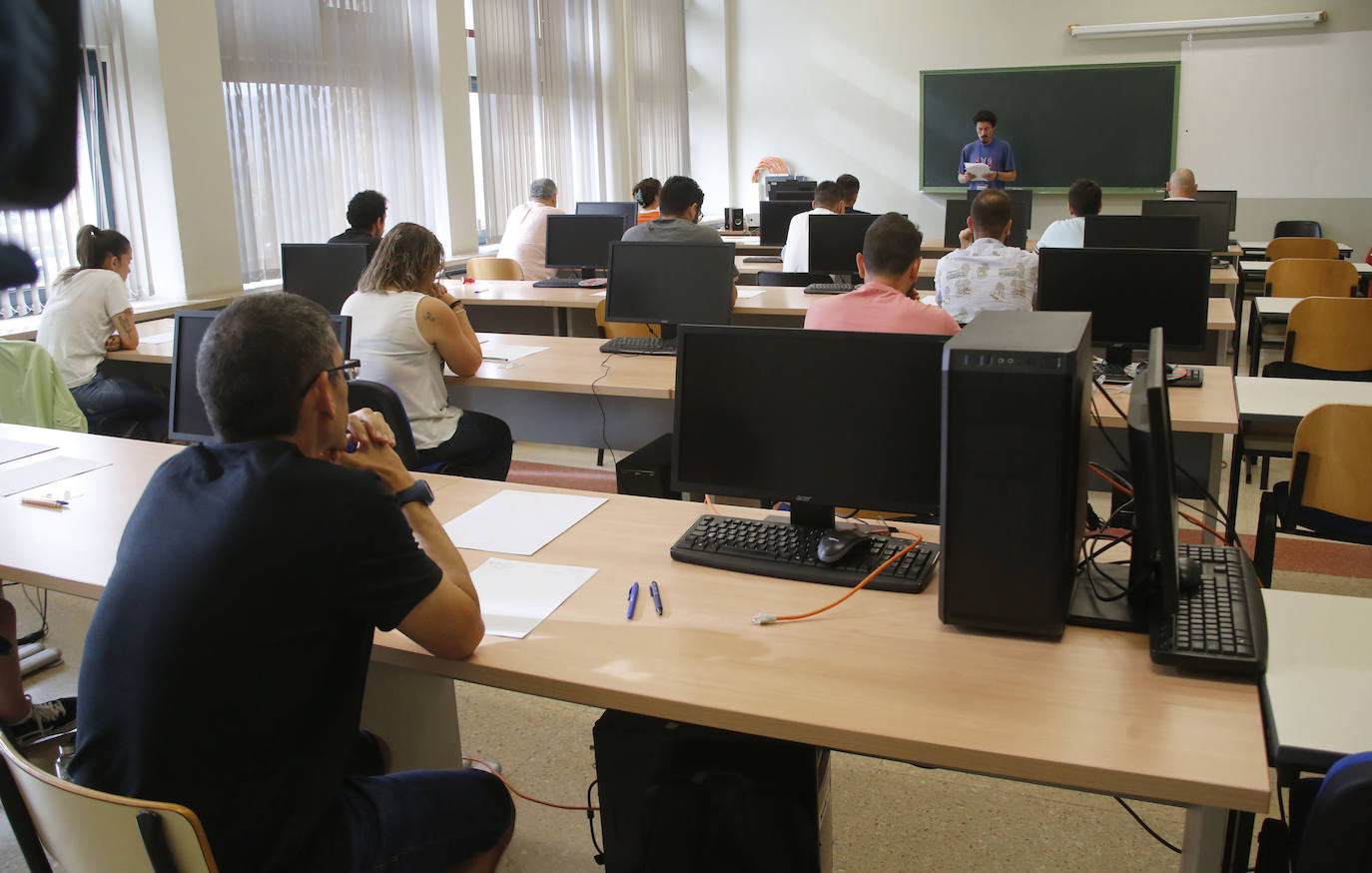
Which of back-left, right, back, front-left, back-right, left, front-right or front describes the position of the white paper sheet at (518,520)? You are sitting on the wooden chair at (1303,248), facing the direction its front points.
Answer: back

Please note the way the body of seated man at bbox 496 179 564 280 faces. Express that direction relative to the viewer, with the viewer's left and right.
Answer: facing away from the viewer and to the right of the viewer

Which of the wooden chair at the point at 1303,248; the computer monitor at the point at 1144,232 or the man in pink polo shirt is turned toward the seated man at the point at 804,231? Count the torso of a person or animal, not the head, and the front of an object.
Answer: the man in pink polo shirt

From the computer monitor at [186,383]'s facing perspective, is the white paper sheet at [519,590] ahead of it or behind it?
ahead

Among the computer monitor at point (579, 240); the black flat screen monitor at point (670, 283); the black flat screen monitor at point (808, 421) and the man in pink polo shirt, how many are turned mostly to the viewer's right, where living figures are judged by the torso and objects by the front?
0

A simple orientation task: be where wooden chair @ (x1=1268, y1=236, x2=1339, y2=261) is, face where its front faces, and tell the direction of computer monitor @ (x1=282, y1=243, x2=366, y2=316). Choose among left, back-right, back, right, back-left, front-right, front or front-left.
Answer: back-left

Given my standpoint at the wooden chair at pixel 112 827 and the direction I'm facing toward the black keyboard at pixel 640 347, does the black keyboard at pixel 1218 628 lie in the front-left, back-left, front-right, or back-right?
front-right

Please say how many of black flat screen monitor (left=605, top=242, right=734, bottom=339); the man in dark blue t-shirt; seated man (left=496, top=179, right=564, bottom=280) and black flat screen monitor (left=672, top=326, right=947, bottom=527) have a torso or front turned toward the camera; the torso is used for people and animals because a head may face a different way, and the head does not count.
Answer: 2

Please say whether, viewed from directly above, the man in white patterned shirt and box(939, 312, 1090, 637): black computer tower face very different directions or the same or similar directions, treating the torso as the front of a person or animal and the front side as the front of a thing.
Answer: very different directions

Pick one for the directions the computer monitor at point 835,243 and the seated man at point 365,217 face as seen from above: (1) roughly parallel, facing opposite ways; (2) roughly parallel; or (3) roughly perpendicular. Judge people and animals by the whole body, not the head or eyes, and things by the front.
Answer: roughly parallel, facing opposite ways

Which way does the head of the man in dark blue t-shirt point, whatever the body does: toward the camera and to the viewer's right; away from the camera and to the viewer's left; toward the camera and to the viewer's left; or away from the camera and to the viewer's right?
away from the camera and to the viewer's right

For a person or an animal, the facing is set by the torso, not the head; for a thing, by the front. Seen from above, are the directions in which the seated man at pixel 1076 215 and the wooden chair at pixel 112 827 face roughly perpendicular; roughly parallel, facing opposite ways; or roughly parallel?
roughly parallel

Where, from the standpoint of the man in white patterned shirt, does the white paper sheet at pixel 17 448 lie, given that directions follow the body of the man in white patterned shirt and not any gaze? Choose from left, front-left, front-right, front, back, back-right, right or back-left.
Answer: back-left

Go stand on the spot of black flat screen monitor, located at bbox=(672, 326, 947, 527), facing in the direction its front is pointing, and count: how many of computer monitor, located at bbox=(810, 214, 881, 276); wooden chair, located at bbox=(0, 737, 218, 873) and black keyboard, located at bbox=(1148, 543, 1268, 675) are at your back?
1

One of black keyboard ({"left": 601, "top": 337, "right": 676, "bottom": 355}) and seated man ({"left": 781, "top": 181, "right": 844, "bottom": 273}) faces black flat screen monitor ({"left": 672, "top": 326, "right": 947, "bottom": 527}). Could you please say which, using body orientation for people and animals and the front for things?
the black keyboard

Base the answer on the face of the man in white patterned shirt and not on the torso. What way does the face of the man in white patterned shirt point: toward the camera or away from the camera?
away from the camera

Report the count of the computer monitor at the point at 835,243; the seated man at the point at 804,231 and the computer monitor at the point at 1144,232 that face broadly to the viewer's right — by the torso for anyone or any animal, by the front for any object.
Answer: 0

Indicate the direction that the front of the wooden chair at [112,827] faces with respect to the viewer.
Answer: facing away from the viewer and to the right of the viewer

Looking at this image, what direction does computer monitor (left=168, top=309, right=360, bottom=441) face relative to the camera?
toward the camera

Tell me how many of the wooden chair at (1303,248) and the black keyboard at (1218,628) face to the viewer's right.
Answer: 1

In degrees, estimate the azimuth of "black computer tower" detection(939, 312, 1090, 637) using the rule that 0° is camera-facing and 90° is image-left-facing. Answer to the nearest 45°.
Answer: approximately 0°

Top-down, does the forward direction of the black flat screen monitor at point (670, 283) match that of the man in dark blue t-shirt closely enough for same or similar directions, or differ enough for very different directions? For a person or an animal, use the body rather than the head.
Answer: very different directions
